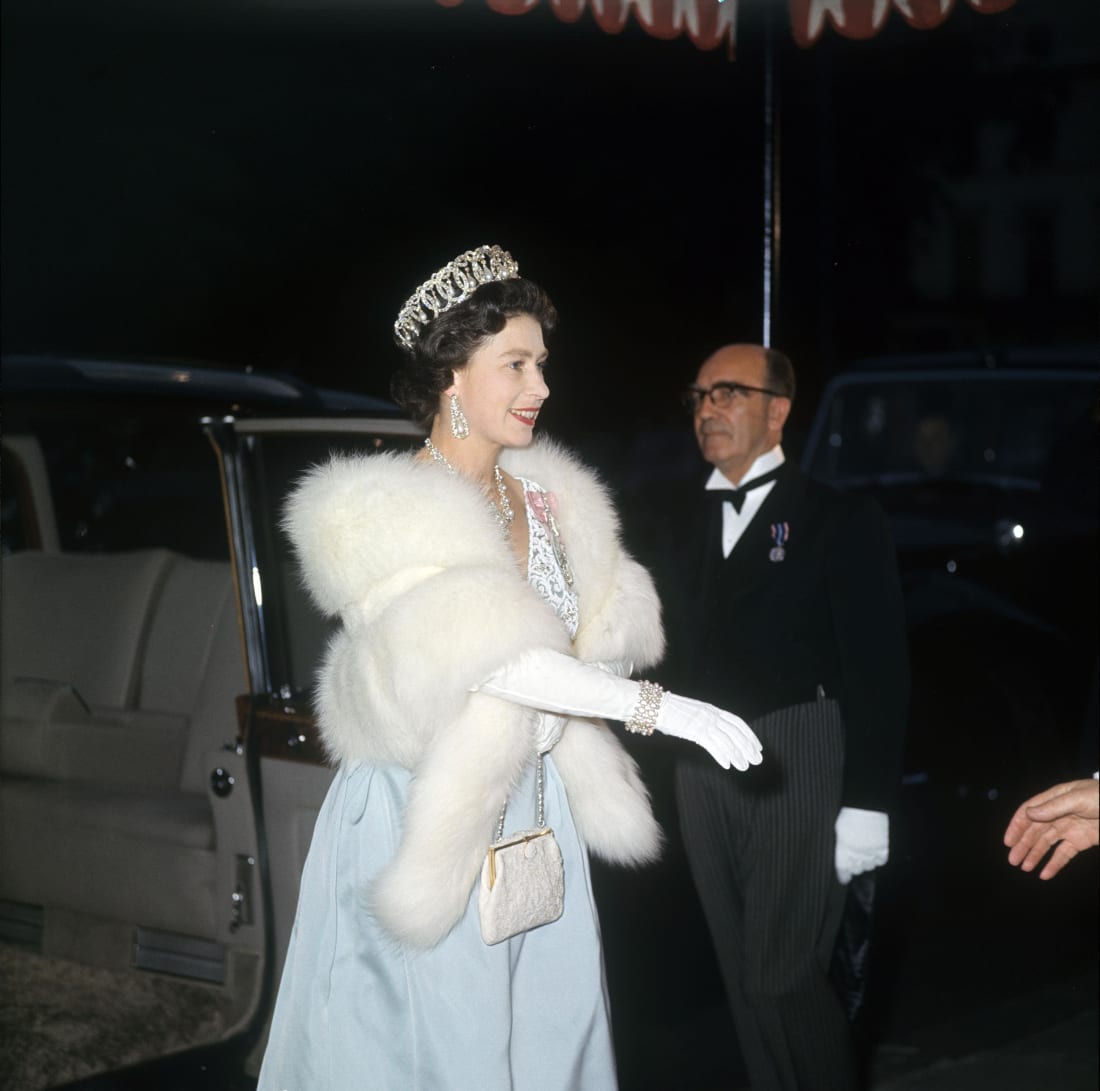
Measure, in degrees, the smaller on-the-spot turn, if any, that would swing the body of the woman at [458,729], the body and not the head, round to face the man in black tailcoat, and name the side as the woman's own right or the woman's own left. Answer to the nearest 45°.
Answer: approximately 90° to the woman's own left

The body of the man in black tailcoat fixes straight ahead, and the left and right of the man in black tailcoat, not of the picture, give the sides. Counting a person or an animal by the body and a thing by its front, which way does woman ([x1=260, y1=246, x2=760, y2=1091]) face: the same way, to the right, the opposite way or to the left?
to the left

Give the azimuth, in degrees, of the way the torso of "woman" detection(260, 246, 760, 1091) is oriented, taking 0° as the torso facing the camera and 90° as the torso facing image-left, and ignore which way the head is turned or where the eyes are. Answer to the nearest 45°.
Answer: approximately 315°

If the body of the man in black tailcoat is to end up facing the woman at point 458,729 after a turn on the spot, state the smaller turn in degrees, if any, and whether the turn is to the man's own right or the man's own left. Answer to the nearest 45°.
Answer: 0° — they already face them
